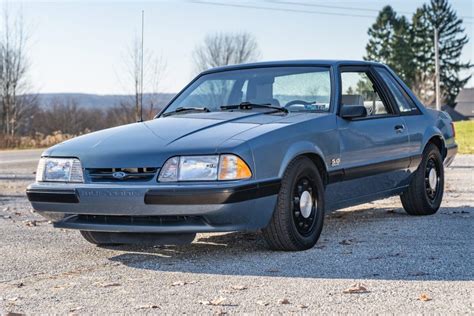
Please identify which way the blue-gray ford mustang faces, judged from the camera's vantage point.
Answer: facing the viewer and to the left of the viewer

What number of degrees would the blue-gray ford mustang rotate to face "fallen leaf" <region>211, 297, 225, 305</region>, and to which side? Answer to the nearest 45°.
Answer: approximately 45° to its left

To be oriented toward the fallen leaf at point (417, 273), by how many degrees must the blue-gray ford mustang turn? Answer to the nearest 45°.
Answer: approximately 90° to its left

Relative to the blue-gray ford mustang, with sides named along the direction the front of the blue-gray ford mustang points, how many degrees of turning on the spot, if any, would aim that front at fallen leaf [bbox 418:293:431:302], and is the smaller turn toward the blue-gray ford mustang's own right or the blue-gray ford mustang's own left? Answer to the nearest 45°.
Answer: approximately 90° to the blue-gray ford mustang's own left

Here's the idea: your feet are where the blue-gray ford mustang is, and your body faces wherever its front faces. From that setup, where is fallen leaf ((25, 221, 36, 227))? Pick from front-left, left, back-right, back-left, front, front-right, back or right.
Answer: right

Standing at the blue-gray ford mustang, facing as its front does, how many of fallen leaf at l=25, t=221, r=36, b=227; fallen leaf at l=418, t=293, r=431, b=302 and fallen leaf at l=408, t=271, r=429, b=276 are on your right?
1

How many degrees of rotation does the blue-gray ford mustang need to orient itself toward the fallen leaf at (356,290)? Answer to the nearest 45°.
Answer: approximately 90° to its left
